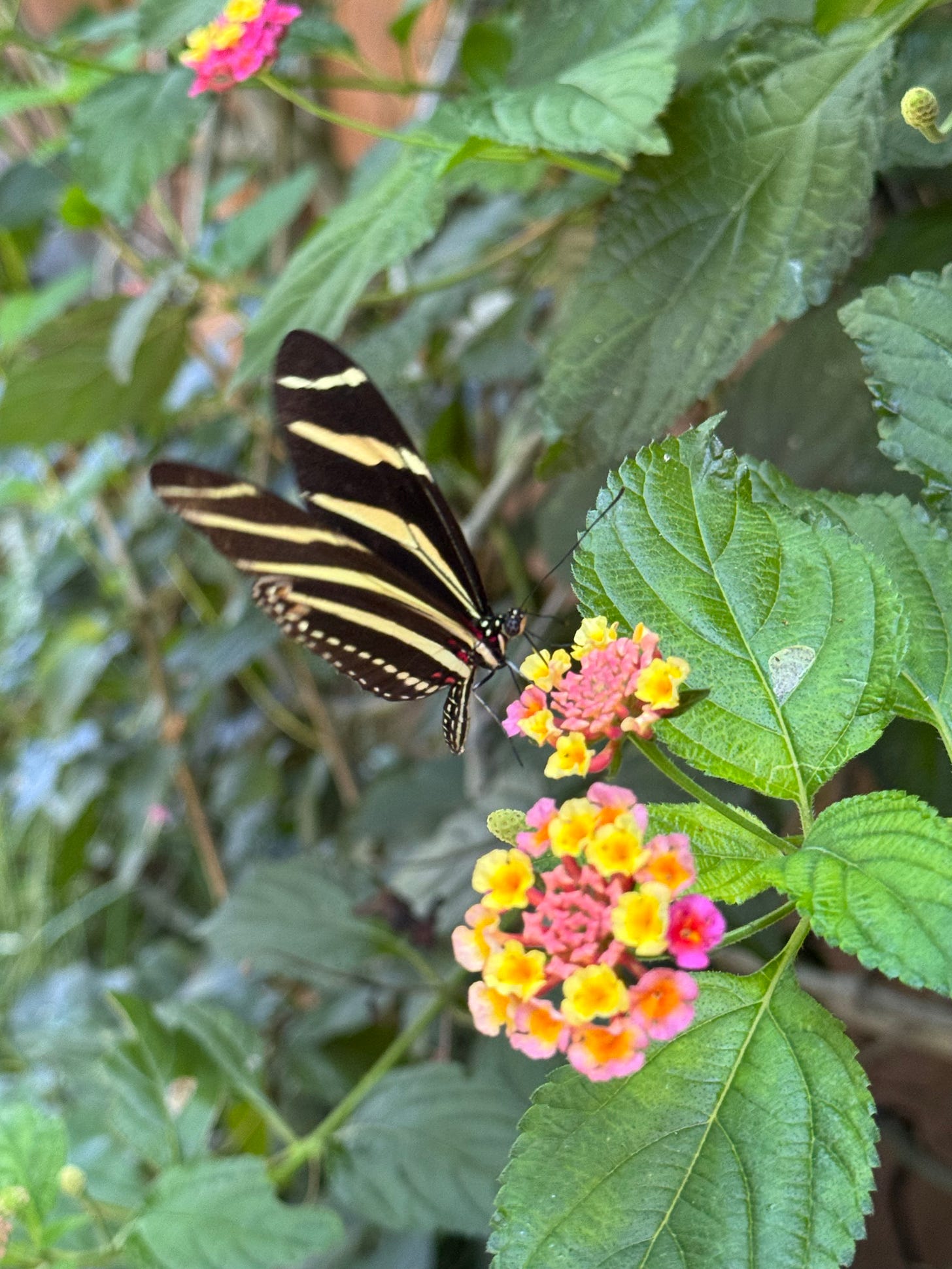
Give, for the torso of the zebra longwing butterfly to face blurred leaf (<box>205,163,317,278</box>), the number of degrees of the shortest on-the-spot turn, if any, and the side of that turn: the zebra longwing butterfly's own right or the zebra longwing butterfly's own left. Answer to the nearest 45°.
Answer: approximately 90° to the zebra longwing butterfly's own left

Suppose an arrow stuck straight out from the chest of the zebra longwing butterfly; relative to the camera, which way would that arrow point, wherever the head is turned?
to the viewer's right
